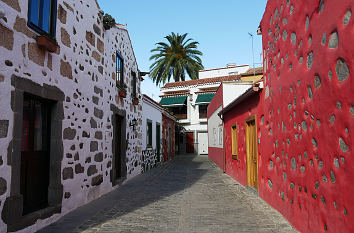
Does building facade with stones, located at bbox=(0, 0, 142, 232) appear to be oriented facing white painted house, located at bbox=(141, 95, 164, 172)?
no

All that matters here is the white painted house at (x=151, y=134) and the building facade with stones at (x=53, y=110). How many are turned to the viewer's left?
0

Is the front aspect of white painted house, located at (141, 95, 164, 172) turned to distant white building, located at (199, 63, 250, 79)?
no

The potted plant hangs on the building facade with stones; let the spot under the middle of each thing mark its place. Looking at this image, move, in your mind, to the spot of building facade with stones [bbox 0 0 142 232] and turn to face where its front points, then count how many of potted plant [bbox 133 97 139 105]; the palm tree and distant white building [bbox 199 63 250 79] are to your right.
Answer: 0

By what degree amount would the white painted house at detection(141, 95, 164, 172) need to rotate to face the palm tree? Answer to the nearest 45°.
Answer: approximately 90° to its left

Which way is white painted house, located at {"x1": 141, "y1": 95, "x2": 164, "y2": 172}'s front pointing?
to the viewer's right

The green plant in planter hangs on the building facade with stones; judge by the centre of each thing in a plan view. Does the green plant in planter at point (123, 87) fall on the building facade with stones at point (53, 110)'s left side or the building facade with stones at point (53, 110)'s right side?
on its left

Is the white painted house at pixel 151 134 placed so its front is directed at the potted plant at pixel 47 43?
no

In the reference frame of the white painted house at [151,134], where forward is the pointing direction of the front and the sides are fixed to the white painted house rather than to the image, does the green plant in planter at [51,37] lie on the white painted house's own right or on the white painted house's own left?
on the white painted house's own right

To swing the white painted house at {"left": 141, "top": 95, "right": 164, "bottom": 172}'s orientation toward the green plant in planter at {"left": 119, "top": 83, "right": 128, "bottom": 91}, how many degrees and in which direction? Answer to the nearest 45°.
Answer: approximately 90° to its right

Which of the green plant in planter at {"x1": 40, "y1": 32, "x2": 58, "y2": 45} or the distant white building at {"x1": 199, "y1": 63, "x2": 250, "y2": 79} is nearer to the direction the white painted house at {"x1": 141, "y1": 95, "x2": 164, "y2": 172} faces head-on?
the distant white building

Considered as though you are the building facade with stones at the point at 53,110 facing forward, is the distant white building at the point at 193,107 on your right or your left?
on your left

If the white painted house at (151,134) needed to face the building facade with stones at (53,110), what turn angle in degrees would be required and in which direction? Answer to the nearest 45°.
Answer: approximately 90° to its right

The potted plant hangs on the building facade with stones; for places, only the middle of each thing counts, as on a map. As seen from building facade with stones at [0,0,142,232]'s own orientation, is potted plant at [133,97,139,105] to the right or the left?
on its left

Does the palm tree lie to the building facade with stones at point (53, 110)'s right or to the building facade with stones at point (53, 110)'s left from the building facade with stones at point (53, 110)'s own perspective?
on its left
